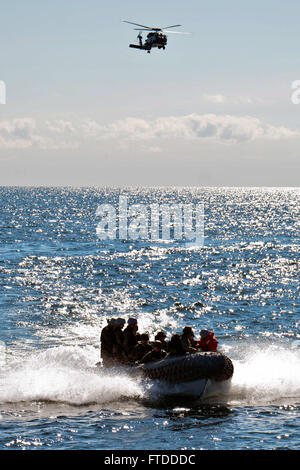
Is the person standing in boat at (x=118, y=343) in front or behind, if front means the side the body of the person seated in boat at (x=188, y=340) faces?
behind

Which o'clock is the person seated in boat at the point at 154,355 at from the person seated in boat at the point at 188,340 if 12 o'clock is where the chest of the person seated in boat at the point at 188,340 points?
the person seated in boat at the point at 154,355 is roughly at 5 o'clock from the person seated in boat at the point at 188,340.

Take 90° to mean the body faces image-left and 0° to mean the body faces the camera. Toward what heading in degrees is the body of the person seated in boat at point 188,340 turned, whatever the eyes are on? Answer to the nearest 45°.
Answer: approximately 315°
